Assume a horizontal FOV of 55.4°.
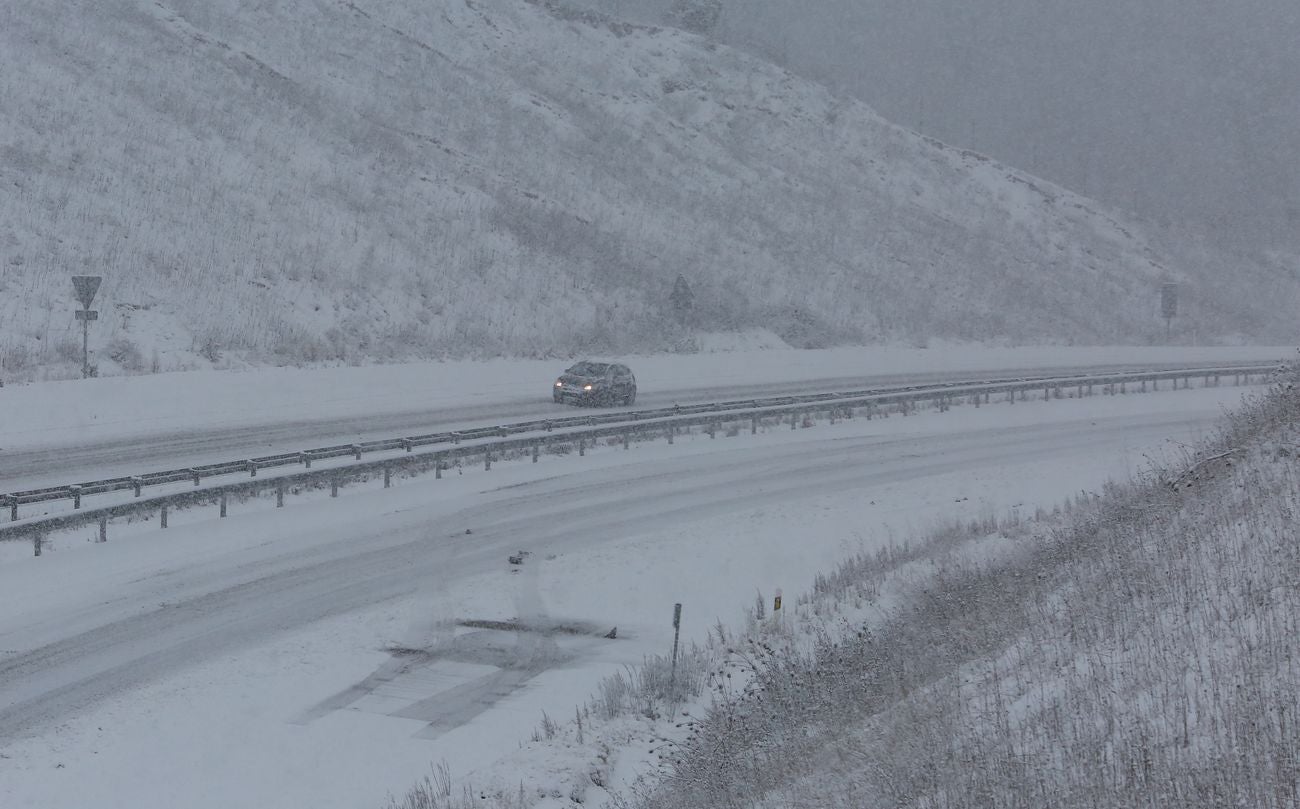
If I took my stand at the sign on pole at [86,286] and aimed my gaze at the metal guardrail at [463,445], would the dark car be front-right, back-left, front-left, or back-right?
front-left

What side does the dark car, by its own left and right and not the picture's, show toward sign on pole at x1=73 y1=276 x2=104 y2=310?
front

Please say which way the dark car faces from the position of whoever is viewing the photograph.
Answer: facing the viewer and to the left of the viewer

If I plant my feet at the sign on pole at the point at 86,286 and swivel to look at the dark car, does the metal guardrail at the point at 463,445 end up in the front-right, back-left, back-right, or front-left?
front-right
